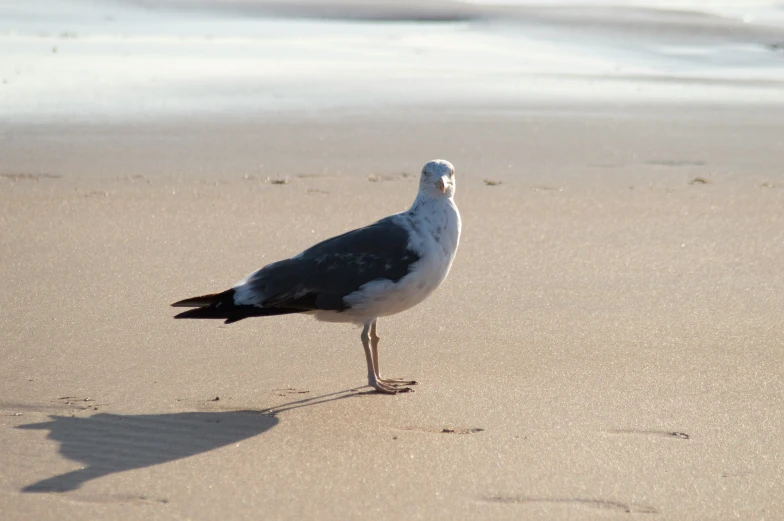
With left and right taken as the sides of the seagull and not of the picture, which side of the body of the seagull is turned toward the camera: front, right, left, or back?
right
